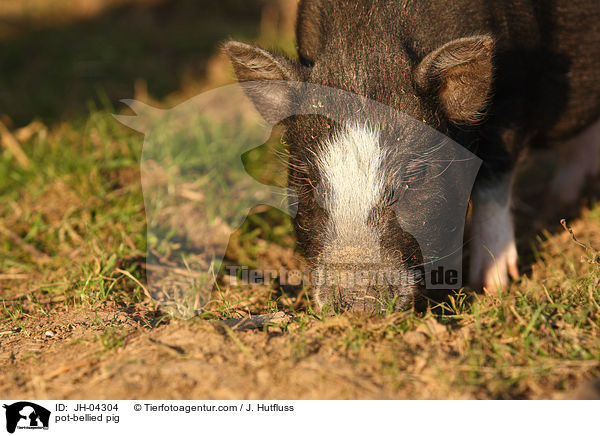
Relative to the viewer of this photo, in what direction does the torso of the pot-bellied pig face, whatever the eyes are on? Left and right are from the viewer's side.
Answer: facing the viewer and to the left of the viewer
